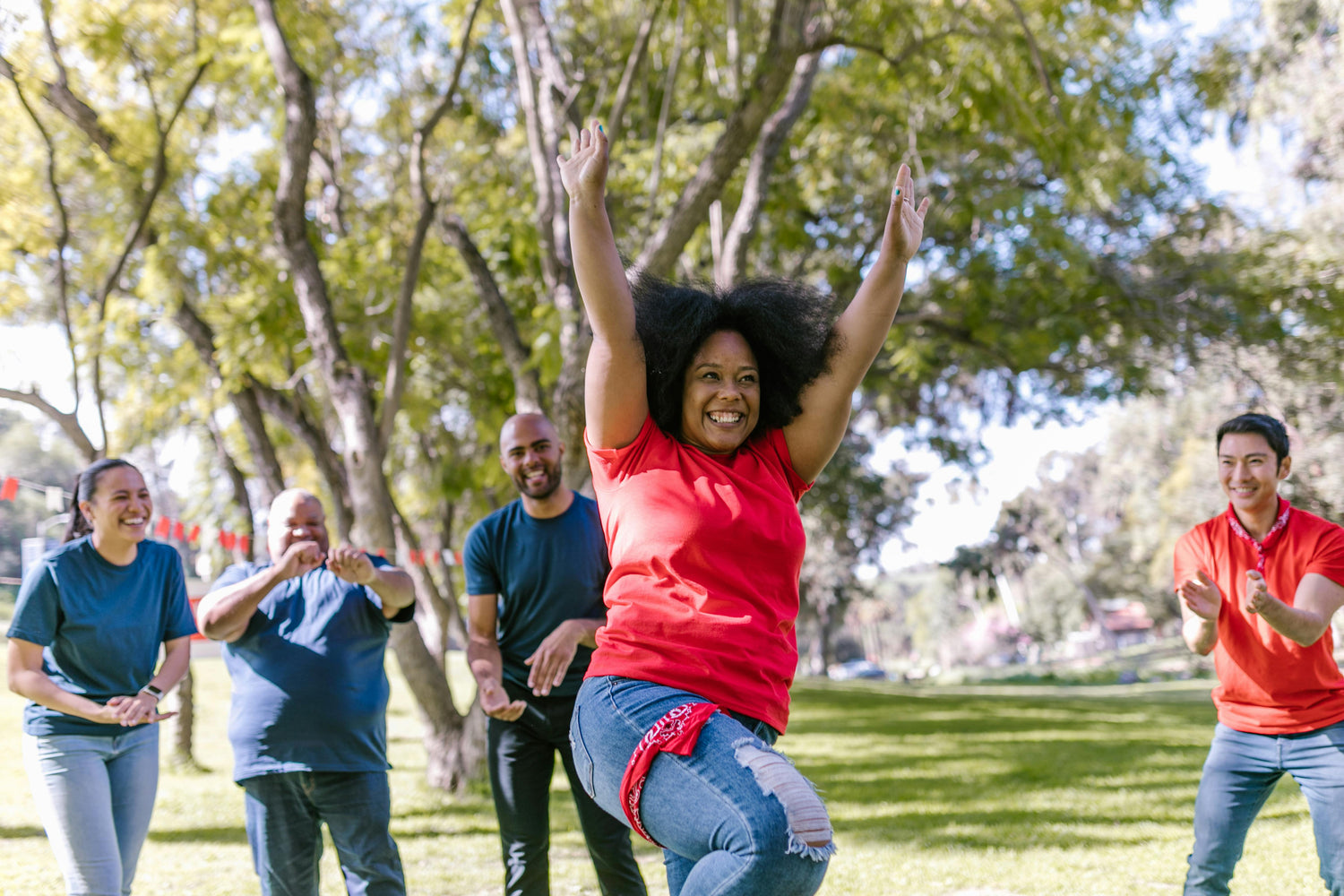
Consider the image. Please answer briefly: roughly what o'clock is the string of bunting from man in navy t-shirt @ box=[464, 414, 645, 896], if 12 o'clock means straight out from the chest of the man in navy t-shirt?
The string of bunting is roughly at 5 o'clock from the man in navy t-shirt.

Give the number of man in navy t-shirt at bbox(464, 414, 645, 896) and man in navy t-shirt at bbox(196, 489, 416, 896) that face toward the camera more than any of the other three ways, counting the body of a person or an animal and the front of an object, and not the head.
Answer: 2

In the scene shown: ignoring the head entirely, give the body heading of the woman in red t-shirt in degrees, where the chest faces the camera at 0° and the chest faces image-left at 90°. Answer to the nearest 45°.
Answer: approximately 315°

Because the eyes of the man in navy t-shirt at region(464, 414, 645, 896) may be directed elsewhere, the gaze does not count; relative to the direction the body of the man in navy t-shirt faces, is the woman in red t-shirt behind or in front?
in front

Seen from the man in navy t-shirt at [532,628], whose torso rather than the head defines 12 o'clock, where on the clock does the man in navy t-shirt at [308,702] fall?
the man in navy t-shirt at [308,702] is roughly at 2 o'clock from the man in navy t-shirt at [532,628].

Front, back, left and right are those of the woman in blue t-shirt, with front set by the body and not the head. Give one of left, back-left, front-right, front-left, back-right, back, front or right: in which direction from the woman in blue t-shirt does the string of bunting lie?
back-left

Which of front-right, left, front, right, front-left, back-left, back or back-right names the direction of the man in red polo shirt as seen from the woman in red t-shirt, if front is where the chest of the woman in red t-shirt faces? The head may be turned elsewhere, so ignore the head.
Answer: left

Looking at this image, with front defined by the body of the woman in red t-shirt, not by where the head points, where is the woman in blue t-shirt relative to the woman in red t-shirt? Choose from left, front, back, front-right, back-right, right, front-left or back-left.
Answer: back

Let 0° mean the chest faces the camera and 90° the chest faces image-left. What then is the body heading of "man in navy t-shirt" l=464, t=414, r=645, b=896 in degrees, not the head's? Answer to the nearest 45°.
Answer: approximately 0°

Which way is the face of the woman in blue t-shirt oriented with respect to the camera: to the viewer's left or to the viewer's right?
to the viewer's right

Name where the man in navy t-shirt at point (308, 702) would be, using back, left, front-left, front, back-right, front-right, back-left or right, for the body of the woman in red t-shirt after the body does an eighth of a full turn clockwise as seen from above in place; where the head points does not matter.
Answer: back-right

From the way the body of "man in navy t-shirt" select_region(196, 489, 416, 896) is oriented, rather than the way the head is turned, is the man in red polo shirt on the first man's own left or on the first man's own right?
on the first man's own left

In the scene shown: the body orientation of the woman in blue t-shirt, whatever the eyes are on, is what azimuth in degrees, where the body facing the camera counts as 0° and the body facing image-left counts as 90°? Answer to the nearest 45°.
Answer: approximately 315°
